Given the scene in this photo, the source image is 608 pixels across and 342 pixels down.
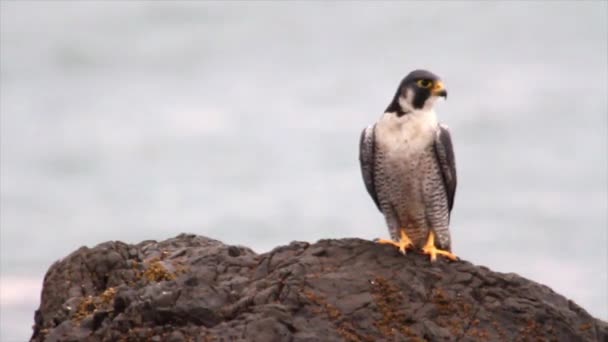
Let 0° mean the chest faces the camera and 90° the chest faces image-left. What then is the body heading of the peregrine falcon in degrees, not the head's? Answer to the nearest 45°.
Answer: approximately 0°
